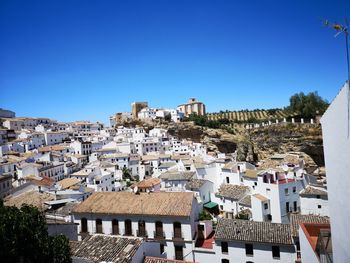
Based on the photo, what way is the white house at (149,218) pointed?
toward the camera

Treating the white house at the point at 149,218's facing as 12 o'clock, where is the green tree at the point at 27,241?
The green tree is roughly at 1 o'clock from the white house.

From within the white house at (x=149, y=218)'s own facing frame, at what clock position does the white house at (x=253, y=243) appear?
the white house at (x=253, y=243) is roughly at 10 o'clock from the white house at (x=149, y=218).

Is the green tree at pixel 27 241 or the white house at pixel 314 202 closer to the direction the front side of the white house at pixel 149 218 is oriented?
the green tree

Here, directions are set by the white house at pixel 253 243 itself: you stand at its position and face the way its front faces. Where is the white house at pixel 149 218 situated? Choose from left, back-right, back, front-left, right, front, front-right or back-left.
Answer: right

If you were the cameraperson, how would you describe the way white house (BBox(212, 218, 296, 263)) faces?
facing the viewer

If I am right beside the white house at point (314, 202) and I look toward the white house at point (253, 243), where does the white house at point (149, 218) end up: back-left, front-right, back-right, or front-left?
front-right

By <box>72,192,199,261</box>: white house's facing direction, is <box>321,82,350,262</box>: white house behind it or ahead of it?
ahead

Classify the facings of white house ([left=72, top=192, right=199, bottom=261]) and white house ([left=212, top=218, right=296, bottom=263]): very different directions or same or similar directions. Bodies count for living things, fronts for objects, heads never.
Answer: same or similar directions

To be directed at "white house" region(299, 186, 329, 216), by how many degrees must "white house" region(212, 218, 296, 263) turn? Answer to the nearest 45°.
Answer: approximately 135° to its left

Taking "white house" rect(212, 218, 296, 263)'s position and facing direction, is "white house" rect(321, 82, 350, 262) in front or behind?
in front

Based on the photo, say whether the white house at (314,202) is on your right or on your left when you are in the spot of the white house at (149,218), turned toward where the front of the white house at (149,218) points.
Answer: on your left

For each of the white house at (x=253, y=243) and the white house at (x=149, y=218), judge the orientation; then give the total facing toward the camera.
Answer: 2

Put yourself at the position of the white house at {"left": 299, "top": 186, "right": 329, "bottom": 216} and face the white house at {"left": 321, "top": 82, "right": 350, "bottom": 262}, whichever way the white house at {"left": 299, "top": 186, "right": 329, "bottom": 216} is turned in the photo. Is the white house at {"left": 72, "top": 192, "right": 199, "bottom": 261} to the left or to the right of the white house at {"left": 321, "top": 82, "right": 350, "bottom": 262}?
right
